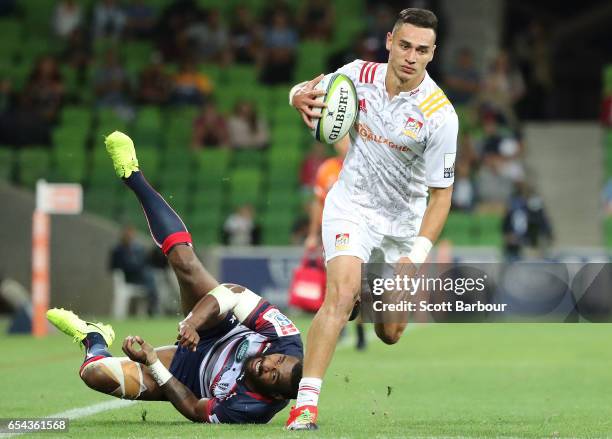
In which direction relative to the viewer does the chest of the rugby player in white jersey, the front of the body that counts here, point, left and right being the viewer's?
facing the viewer
